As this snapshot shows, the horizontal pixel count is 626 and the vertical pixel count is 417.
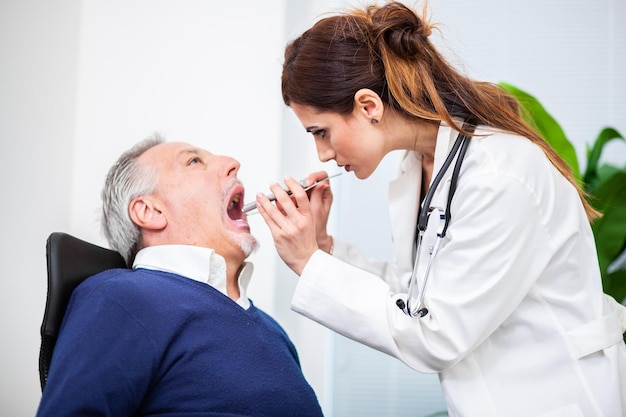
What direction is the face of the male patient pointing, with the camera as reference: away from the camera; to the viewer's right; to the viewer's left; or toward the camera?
to the viewer's right

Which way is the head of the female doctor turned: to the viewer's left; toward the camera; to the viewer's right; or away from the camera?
to the viewer's left

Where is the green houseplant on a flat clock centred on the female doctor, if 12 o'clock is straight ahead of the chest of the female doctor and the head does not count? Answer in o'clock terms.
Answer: The green houseplant is roughly at 4 o'clock from the female doctor.

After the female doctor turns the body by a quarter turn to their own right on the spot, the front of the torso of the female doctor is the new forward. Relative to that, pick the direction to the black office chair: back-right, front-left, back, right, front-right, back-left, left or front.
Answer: left

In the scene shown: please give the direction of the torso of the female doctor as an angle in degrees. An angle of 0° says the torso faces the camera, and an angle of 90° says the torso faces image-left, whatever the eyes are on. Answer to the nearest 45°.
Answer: approximately 90°
